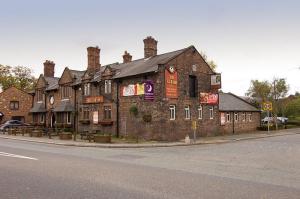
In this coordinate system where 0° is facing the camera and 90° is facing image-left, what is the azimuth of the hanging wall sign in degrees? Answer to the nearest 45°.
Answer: approximately 45°

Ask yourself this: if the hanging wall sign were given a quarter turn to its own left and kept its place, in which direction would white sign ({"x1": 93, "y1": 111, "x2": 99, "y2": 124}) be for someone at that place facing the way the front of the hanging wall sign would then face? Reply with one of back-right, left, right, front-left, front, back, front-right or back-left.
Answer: back

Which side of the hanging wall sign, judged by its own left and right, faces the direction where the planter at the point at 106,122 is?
right

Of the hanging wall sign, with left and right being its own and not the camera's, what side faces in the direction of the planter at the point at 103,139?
front

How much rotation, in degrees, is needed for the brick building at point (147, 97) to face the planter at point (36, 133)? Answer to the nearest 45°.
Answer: approximately 45° to its right

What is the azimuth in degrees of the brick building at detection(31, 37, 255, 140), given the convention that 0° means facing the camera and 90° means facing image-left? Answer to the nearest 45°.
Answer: approximately 45°

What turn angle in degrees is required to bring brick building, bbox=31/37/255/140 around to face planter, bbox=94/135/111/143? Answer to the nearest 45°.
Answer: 0° — it already faces it
